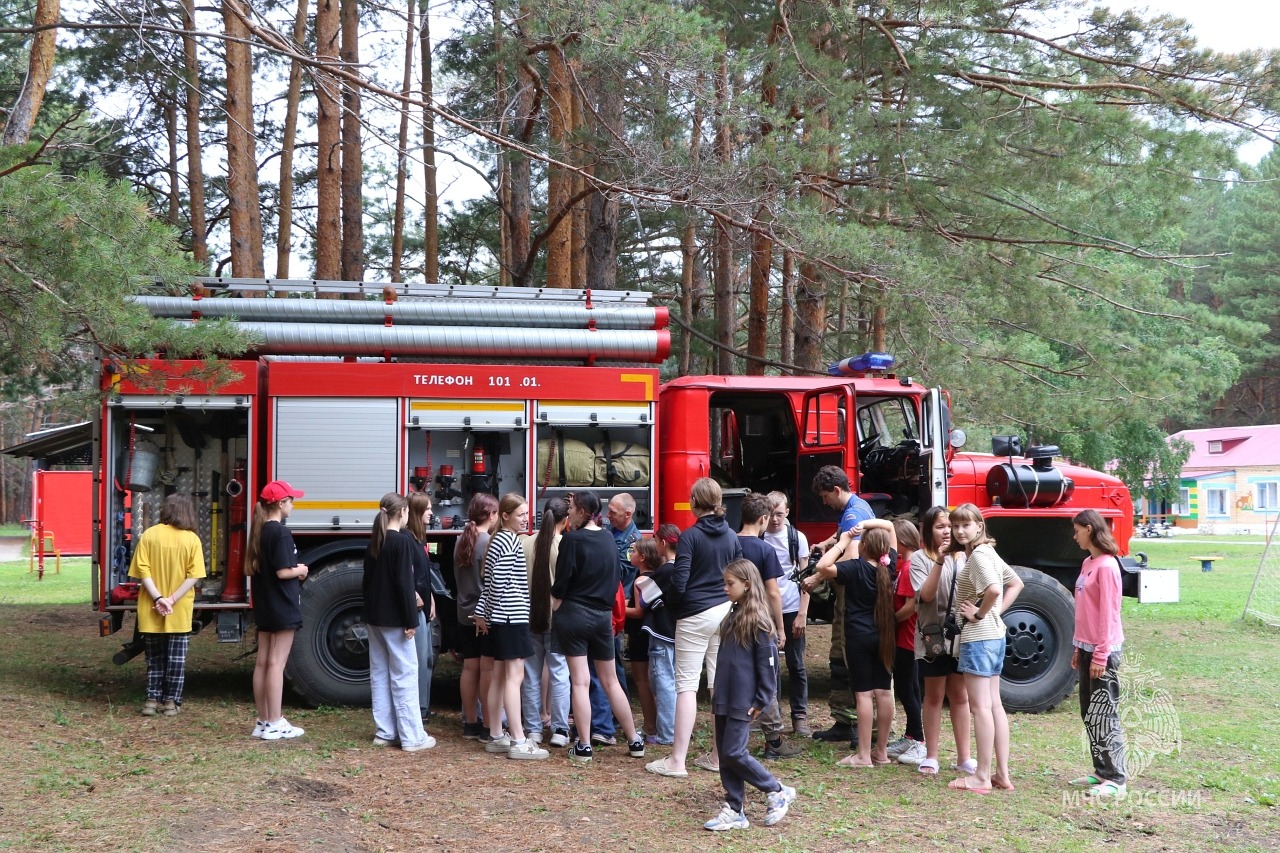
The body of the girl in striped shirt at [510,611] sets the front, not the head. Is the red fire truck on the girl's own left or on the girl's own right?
on the girl's own left

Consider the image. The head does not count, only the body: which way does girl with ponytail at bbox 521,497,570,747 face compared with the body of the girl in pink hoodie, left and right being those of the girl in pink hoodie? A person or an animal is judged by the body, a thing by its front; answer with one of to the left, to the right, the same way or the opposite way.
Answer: to the right

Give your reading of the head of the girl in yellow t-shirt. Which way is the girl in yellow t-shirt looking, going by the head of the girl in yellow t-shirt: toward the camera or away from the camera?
away from the camera

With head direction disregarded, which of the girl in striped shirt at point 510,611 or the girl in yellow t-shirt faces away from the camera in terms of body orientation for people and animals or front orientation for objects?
the girl in yellow t-shirt

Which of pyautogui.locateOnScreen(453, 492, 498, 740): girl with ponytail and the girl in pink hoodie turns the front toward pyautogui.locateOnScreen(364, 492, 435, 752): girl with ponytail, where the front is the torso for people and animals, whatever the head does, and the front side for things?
the girl in pink hoodie

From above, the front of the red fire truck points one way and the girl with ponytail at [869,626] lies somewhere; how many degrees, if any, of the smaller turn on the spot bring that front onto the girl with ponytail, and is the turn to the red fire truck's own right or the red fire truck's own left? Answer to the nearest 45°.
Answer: approximately 45° to the red fire truck's own right

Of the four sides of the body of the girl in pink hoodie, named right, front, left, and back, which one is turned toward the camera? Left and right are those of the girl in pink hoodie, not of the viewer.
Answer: left

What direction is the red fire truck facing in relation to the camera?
to the viewer's right

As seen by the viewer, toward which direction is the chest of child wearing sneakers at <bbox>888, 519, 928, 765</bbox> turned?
to the viewer's left

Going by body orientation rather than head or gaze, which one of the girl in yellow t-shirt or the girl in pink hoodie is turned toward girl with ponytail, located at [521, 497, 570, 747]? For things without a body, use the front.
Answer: the girl in pink hoodie

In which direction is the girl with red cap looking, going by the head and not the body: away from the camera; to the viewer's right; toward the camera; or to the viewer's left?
to the viewer's right

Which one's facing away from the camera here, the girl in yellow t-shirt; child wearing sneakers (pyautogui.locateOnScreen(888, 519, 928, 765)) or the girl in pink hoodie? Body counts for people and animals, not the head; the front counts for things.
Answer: the girl in yellow t-shirt

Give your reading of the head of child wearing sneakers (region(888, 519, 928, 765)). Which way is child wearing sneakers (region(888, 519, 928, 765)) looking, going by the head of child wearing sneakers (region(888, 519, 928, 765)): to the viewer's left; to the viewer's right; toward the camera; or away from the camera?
to the viewer's left
